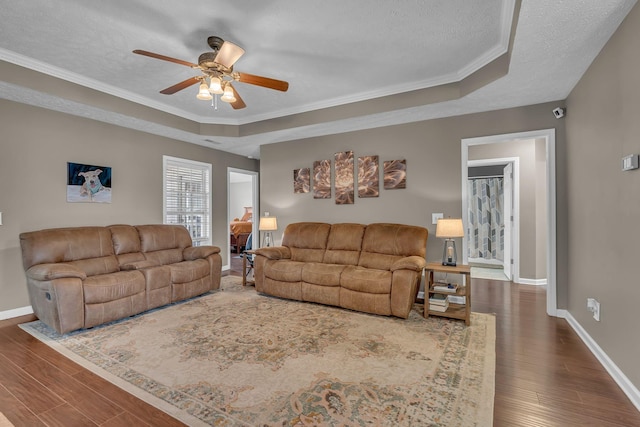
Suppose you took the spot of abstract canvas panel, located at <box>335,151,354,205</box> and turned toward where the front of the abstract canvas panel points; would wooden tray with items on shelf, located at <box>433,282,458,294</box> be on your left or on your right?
on your left

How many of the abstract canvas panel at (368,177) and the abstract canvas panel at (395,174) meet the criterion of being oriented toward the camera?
2

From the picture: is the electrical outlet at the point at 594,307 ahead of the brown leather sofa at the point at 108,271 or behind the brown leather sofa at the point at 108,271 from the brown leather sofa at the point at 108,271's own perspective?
ahead

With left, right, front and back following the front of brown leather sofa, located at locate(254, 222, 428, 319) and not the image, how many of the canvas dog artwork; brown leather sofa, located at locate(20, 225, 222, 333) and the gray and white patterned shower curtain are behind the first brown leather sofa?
1

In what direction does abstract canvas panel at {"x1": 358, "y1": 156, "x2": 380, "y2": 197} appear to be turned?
toward the camera

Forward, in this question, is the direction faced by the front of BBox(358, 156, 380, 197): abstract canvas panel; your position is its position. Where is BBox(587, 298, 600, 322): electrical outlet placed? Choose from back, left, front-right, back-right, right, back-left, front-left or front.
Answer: front-left

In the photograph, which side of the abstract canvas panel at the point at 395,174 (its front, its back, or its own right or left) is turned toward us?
front

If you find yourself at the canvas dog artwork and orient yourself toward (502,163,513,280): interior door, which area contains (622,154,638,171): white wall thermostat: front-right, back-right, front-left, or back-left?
front-right

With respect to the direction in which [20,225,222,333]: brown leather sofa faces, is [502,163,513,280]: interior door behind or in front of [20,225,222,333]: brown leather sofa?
in front

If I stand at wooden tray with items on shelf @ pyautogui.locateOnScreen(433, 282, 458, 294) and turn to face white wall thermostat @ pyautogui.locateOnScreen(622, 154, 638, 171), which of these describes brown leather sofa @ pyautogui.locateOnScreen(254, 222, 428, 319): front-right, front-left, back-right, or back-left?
back-right

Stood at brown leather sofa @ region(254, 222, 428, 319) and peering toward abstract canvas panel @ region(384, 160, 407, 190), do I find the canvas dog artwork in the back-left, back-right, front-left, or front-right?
back-left

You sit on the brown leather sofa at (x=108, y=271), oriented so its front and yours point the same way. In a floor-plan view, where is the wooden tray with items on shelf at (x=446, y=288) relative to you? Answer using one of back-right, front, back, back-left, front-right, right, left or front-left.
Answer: front

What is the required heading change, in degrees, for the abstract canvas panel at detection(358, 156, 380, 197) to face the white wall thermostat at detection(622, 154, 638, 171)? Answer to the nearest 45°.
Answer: approximately 45° to its left

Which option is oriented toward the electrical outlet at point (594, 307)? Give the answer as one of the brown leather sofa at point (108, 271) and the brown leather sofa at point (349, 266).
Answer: the brown leather sofa at point (108, 271)

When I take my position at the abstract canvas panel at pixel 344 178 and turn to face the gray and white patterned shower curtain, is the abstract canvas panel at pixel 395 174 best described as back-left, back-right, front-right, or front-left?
front-right
